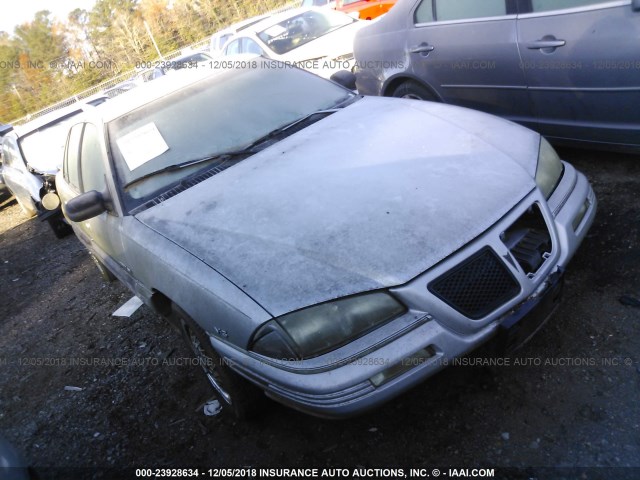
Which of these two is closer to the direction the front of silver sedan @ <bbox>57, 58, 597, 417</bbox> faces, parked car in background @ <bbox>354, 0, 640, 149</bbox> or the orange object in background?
the parked car in background

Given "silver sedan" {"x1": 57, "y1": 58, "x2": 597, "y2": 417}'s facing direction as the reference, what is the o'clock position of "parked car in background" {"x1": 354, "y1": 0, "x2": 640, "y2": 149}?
The parked car in background is roughly at 9 o'clock from the silver sedan.

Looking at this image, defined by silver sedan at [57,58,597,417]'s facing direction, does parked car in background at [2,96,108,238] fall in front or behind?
behind

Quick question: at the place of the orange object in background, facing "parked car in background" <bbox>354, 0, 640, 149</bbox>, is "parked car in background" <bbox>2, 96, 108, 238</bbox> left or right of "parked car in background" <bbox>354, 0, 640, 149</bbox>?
right

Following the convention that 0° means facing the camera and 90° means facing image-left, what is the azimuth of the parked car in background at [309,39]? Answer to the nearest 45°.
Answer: approximately 315°

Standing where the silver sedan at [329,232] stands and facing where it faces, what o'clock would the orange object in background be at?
The orange object in background is roughly at 8 o'clock from the silver sedan.

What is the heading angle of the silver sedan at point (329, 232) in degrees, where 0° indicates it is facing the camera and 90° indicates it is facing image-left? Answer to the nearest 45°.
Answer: approximately 315°
